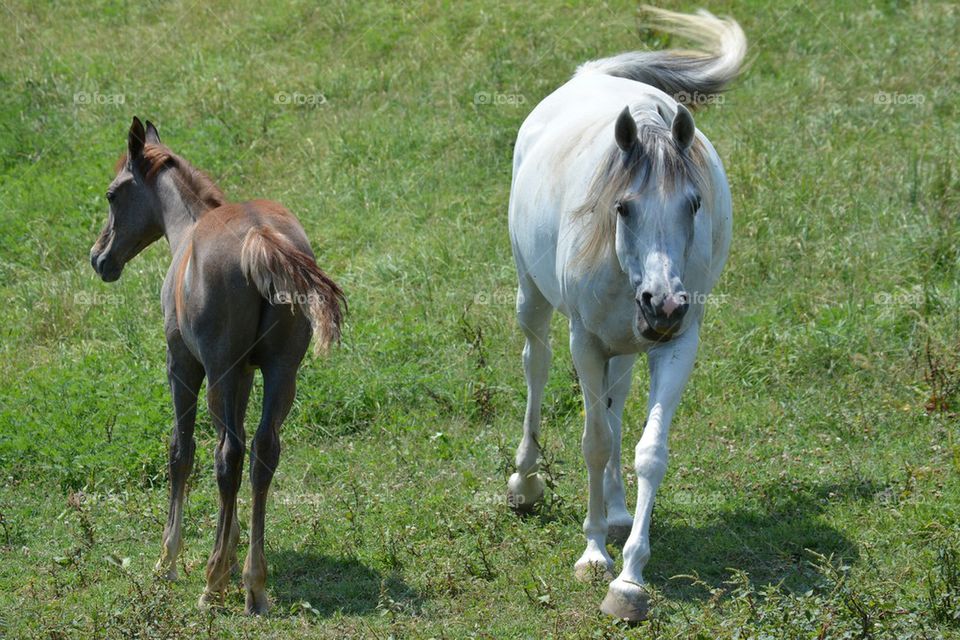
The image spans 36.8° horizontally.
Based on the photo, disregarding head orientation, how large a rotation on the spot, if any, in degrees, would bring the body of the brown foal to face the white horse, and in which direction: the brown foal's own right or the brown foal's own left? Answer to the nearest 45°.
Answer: approximately 135° to the brown foal's own right

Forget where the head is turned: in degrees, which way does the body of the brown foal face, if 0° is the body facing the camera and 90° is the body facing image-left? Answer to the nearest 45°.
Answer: approximately 135°
